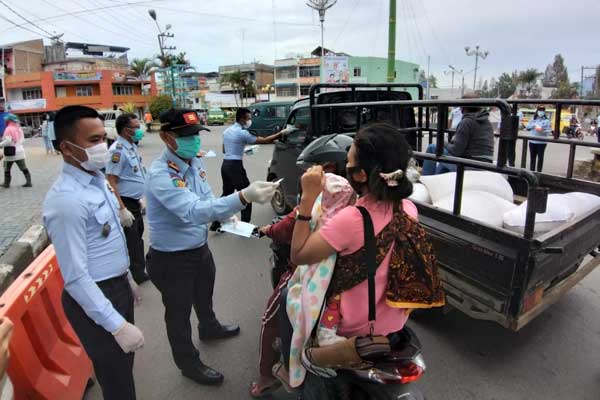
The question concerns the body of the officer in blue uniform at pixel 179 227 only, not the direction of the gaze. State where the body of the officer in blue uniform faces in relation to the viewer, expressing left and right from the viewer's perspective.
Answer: facing the viewer and to the right of the viewer

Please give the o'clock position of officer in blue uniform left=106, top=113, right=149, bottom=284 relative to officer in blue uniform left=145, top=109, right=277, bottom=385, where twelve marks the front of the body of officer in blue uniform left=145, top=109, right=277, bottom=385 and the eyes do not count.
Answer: officer in blue uniform left=106, top=113, right=149, bottom=284 is roughly at 7 o'clock from officer in blue uniform left=145, top=109, right=277, bottom=385.

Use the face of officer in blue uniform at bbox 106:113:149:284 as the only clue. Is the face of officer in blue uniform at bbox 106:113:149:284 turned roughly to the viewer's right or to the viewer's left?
to the viewer's right

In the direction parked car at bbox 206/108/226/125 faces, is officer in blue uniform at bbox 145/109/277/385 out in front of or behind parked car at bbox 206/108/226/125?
in front

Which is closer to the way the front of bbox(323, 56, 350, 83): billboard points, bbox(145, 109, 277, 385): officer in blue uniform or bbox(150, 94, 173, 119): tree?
the officer in blue uniform

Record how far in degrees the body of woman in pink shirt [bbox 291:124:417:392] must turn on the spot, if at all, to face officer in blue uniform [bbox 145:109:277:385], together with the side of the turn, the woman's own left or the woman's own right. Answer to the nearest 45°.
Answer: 0° — they already face them

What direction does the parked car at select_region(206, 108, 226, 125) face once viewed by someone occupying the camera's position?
facing the viewer

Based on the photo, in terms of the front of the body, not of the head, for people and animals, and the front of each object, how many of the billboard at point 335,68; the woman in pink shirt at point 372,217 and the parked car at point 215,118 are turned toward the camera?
2

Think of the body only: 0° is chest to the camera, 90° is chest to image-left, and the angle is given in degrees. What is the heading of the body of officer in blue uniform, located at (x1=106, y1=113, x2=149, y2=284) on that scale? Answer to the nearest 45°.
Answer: approximately 315°

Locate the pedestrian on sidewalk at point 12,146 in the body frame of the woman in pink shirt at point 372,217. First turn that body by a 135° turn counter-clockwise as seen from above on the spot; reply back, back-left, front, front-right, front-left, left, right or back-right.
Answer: back-right

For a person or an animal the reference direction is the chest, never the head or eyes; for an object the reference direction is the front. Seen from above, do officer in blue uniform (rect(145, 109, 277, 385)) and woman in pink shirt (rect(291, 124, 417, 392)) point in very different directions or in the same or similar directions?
very different directions

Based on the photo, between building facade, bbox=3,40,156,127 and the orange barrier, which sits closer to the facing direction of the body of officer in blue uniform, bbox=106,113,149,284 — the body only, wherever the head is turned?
the orange barrier

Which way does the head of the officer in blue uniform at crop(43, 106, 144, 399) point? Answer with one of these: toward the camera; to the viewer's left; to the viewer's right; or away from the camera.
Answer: to the viewer's right

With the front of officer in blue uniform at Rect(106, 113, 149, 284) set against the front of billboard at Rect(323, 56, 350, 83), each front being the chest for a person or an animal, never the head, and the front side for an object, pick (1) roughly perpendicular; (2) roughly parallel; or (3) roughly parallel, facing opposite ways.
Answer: roughly perpendicular

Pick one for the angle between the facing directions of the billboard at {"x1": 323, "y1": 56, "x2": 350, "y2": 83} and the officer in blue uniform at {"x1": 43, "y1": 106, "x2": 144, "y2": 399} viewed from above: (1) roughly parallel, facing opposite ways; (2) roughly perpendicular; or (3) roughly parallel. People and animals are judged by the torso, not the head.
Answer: roughly perpendicular

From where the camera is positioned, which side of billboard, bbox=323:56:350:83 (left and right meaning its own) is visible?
front
